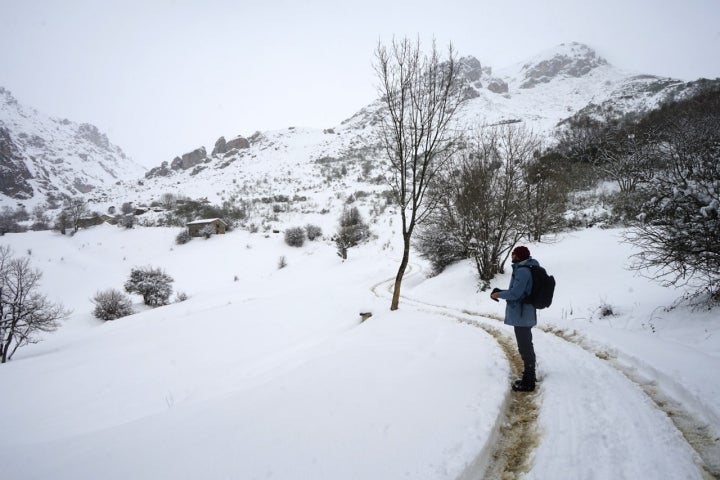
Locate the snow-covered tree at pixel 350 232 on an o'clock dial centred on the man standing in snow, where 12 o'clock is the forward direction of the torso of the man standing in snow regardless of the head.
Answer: The snow-covered tree is roughly at 2 o'clock from the man standing in snow.

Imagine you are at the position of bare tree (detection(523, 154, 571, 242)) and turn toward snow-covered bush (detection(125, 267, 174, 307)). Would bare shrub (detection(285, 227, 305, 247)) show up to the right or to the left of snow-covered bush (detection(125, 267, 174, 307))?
right

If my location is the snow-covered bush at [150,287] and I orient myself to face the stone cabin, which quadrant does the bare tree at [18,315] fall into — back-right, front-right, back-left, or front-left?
back-left

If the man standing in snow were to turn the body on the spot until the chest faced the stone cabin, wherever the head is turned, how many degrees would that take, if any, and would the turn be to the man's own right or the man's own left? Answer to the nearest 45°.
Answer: approximately 45° to the man's own right

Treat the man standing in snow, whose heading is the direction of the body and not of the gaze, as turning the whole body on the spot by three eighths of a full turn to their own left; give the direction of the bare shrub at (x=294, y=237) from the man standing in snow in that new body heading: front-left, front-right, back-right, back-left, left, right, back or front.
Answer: back

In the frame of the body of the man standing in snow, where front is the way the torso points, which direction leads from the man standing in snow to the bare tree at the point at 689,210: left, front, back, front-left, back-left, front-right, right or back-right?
back-right

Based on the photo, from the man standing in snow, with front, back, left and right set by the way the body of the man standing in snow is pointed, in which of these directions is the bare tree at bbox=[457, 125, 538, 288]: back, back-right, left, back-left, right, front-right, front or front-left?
right

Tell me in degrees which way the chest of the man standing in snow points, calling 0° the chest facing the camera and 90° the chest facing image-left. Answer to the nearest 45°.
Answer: approximately 90°

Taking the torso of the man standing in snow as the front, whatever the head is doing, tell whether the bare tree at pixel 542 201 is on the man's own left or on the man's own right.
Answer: on the man's own right

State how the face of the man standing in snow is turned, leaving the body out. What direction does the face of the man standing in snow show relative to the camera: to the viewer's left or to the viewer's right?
to the viewer's left
